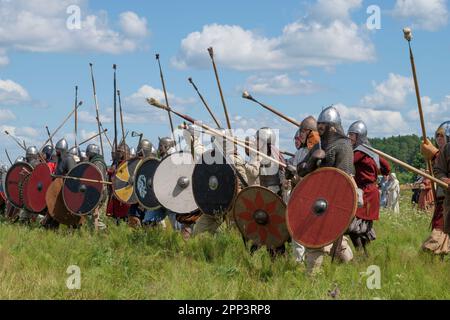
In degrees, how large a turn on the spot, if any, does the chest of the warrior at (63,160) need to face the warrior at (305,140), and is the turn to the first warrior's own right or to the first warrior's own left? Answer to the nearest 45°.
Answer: approximately 135° to the first warrior's own left

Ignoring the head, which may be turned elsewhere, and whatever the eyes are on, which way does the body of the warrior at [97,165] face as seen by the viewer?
to the viewer's left

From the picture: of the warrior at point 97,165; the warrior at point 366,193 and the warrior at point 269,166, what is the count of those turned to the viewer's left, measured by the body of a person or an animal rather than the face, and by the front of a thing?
3

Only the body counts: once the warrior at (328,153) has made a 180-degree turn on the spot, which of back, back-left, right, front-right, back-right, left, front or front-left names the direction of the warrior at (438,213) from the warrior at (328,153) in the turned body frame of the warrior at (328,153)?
front-left

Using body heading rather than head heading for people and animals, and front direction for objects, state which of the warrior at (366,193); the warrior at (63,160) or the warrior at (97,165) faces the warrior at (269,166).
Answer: the warrior at (366,193)

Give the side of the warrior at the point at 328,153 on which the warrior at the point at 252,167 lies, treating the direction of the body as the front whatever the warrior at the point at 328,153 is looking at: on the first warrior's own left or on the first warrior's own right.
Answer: on the first warrior's own right

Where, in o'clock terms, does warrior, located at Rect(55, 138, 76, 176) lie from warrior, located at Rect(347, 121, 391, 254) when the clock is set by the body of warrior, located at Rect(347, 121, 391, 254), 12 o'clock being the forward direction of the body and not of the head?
warrior, located at Rect(55, 138, 76, 176) is roughly at 1 o'clock from warrior, located at Rect(347, 121, 391, 254).

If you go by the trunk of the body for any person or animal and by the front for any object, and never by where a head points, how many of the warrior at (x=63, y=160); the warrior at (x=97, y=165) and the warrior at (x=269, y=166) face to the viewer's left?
3

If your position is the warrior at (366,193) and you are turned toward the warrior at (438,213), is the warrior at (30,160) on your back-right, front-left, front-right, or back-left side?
back-left

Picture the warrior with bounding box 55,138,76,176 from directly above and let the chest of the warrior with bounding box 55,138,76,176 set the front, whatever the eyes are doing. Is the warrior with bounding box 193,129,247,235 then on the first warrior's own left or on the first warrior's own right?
on the first warrior's own left

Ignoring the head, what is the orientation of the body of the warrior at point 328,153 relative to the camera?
to the viewer's left
